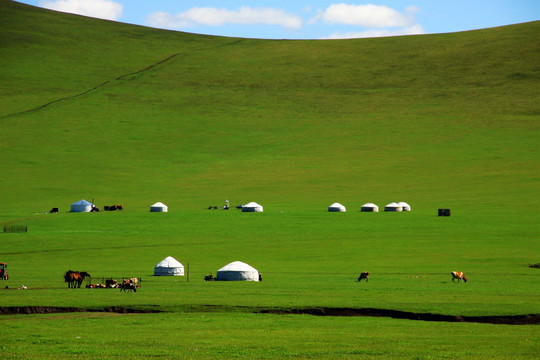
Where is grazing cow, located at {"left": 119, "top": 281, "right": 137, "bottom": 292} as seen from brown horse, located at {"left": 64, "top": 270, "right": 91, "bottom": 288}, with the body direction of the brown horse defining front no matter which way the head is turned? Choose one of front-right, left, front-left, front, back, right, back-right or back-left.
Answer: front-right

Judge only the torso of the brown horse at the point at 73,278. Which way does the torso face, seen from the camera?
to the viewer's right
